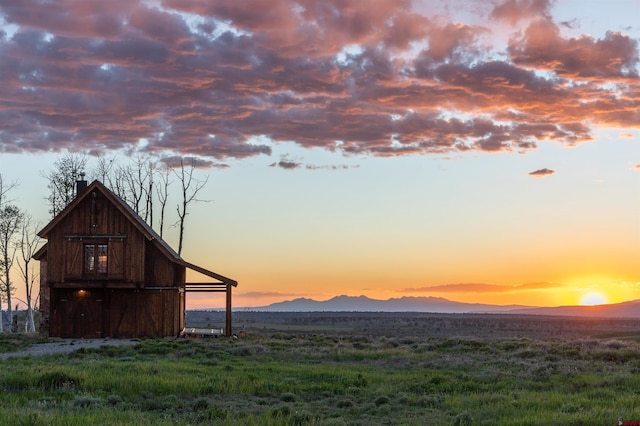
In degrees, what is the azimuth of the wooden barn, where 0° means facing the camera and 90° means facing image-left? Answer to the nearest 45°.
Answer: approximately 0°
